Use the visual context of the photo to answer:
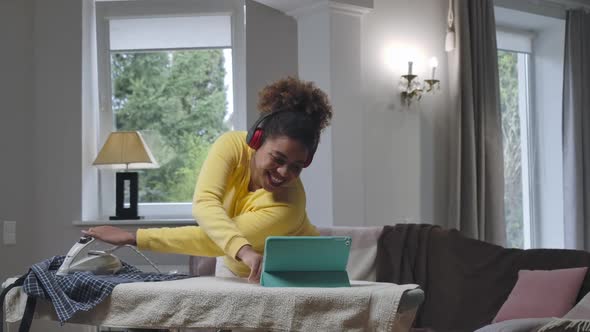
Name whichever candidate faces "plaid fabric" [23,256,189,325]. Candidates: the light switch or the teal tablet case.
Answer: the light switch

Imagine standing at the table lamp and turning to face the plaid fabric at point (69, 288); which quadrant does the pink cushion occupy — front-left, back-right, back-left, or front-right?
front-left

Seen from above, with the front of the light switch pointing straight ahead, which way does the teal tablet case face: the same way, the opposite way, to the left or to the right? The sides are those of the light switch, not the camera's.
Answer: the opposite way

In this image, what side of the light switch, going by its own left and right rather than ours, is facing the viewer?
front

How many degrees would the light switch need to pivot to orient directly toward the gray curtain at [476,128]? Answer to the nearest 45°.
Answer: approximately 90° to its left

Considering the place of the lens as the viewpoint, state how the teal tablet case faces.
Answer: facing away from the viewer

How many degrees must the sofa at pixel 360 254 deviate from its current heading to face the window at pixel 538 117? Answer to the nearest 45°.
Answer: approximately 135° to its left

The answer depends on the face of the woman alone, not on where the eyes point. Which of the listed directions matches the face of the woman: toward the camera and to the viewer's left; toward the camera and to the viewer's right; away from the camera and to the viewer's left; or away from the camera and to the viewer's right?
toward the camera and to the viewer's right

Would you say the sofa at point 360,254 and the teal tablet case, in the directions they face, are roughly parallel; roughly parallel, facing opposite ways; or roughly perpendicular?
roughly parallel, facing opposite ways

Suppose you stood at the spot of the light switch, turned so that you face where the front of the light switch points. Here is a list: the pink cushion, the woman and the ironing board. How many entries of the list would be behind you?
0
